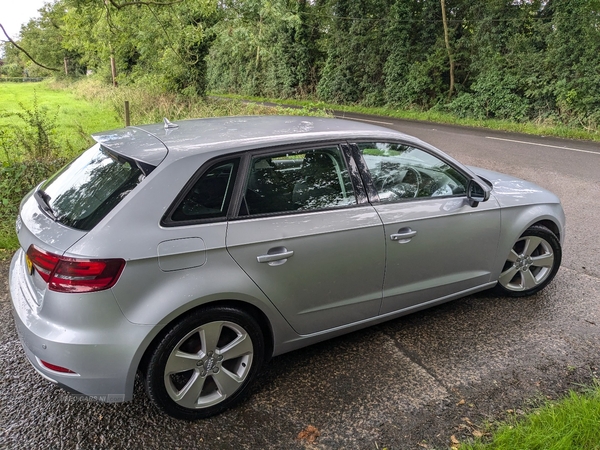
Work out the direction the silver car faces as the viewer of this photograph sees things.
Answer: facing away from the viewer and to the right of the viewer

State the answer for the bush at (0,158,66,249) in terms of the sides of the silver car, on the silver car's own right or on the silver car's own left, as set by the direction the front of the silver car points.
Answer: on the silver car's own left
